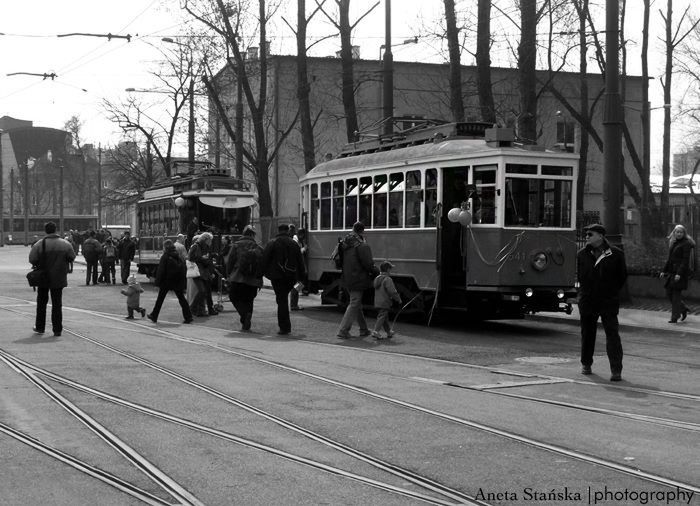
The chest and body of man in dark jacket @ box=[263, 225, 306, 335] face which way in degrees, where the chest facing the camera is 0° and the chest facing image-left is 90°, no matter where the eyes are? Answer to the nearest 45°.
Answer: approximately 180°

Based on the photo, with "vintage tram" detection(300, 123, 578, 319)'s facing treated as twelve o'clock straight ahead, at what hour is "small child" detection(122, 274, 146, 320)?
The small child is roughly at 5 o'clock from the vintage tram.

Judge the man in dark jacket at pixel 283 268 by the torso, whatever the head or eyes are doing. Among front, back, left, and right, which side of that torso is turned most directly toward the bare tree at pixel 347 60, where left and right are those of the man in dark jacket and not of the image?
front

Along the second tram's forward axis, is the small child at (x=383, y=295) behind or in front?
in front

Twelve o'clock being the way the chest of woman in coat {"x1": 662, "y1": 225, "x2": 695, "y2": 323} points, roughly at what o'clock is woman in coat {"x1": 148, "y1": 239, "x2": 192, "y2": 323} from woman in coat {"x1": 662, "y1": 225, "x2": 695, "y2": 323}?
woman in coat {"x1": 148, "y1": 239, "x2": 192, "y2": 323} is roughly at 1 o'clock from woman in coat {"x1": 662, "y1": 225, "x2": 695, "y2": 323}.

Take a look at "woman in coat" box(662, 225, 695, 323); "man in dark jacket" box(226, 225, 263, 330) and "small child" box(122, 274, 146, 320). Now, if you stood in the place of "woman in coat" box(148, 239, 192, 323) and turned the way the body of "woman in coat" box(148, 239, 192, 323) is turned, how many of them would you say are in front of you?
1

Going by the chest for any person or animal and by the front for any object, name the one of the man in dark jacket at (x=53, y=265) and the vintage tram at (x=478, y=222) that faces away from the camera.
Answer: the man in dark jacket

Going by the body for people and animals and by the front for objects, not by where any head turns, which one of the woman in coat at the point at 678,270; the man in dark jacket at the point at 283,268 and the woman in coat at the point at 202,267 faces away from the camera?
the man in dark jacket

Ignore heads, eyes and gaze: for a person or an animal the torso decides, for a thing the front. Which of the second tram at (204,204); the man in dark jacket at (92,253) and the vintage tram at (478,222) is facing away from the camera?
the man in dark jacket
